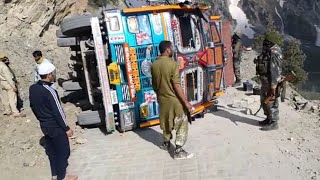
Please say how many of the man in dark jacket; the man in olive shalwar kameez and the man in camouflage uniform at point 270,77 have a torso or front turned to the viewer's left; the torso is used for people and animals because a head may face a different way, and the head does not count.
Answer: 1

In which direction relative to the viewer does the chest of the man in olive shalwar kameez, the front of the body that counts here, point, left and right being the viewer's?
facing away from the viewer and to the right of the viewer

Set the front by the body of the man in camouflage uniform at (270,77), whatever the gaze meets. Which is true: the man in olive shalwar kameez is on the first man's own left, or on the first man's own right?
on the first man's own left

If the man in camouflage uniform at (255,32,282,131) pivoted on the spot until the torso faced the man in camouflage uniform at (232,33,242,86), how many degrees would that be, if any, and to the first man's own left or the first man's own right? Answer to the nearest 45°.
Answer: approximately 90° to the first man's own right

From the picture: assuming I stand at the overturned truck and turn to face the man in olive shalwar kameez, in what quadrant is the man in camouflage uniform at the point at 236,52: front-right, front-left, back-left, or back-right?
back-left

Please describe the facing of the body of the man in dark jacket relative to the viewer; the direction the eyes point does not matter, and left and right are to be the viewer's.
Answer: facing away from the viewer and to the right of the viewer

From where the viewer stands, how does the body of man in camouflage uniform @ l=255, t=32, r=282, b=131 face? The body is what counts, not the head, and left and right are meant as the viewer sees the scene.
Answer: facing to the left of the viewer

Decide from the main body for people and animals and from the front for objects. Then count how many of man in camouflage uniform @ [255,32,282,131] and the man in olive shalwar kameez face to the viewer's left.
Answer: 1
